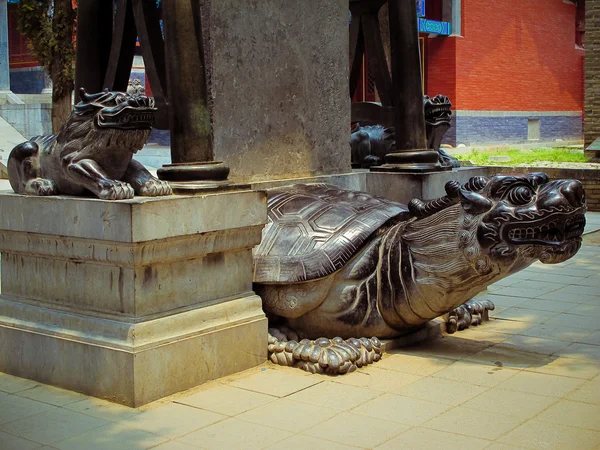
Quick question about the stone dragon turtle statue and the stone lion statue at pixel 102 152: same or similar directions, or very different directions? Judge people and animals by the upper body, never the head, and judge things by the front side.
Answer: same or similar directions

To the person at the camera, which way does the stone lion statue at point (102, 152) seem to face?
facing the viewer and to the right of the viewer

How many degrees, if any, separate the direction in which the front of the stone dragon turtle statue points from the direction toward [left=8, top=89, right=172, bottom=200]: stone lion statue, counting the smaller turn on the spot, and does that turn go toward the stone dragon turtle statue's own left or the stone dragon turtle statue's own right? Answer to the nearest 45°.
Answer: approximately 135° to the stone dragon turtle statue's own right

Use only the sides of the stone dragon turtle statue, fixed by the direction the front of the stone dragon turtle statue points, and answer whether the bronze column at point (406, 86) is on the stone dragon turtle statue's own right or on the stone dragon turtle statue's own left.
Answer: on the stone dragon turtle statue's own left

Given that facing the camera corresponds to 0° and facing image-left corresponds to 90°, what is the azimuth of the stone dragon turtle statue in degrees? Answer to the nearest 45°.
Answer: approximately 315°
